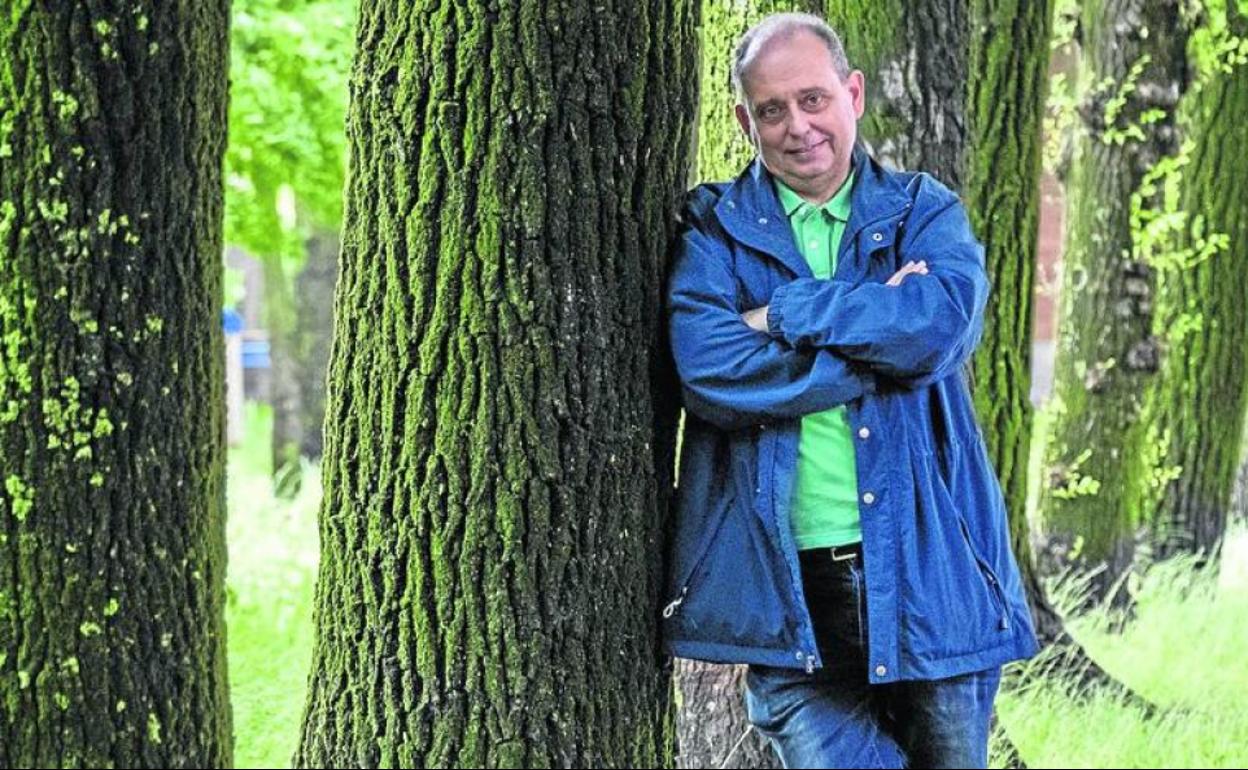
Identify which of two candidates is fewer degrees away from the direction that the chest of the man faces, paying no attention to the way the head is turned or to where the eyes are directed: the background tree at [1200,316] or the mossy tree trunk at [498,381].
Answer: the mossy tree trunk

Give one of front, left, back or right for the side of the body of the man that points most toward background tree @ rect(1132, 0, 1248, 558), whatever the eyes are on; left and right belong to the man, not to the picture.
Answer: back

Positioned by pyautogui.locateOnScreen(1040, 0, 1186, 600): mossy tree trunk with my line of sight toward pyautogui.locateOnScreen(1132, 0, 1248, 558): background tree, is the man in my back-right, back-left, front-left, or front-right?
back-right

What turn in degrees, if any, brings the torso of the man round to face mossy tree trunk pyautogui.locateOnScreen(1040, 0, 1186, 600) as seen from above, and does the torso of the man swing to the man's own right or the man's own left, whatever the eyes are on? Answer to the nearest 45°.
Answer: approximately 180°

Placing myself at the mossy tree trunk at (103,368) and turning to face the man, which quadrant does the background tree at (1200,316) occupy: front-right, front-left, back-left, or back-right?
front-left

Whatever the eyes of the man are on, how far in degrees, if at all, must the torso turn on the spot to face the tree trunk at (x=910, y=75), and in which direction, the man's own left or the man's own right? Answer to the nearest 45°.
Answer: approximately 180°

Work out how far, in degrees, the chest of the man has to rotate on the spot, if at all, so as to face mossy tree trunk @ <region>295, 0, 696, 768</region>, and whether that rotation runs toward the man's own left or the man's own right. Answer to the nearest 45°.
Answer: approximately 90° to the man's own right

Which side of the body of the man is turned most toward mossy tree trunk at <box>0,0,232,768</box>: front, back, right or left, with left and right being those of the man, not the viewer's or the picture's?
right

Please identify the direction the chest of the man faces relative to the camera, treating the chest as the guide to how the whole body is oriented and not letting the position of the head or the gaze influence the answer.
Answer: toward the camera

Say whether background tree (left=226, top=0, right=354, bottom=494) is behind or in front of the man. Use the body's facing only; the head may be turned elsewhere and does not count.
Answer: behind
